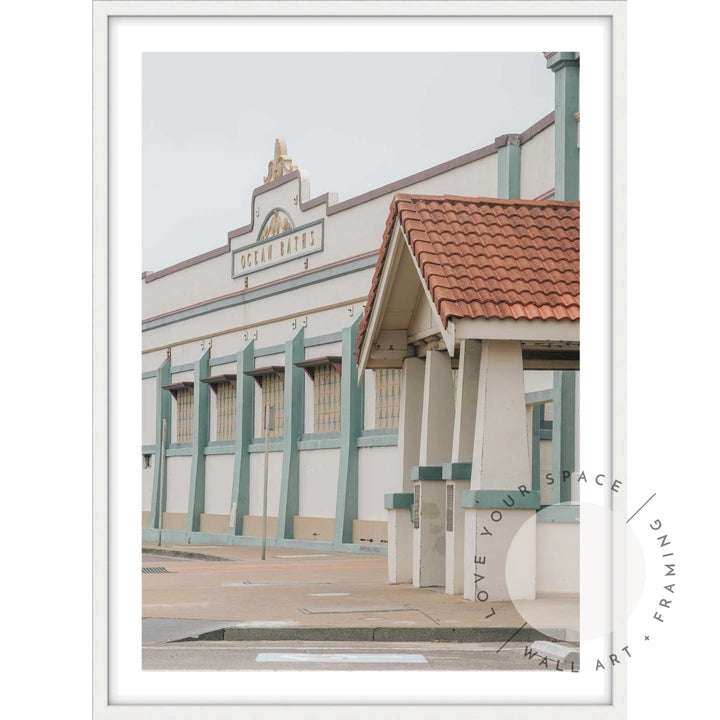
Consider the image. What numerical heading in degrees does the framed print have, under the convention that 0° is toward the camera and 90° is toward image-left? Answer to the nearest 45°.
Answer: approximately 0°
